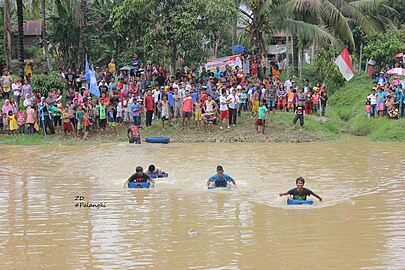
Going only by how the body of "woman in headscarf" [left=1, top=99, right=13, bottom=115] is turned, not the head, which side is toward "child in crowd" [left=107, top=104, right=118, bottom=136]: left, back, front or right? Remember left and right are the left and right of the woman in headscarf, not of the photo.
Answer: left

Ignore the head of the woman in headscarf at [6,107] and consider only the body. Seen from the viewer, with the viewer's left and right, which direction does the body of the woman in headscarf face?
facing the viewer

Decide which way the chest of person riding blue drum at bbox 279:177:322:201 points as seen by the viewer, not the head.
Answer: toward the camera

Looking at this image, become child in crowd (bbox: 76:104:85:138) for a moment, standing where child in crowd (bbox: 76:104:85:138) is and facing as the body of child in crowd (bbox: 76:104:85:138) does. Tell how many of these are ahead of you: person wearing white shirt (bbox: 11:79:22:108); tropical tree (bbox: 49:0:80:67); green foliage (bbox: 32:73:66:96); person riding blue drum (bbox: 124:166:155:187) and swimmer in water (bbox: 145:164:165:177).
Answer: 2

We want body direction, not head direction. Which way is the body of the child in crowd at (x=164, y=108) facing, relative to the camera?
toward the camera

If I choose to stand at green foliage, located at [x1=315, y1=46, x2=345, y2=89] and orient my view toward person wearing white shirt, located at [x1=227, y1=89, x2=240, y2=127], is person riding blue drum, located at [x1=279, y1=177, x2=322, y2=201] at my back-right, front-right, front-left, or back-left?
front-left

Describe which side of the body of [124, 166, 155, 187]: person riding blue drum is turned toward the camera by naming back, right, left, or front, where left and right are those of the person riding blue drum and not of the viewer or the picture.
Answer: front

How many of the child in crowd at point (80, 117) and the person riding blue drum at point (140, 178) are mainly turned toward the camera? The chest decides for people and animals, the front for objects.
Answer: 2

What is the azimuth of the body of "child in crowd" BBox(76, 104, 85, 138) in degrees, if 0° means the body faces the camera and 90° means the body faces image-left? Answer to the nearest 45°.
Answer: approximately 0°

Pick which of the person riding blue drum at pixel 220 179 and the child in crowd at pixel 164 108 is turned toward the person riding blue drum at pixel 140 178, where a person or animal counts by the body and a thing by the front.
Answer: the child in crowd

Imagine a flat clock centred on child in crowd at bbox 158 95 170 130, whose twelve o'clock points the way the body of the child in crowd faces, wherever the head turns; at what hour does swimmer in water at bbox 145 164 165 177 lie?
The swimmer in water is roughly at 12 o'clock from the child in crowd.
